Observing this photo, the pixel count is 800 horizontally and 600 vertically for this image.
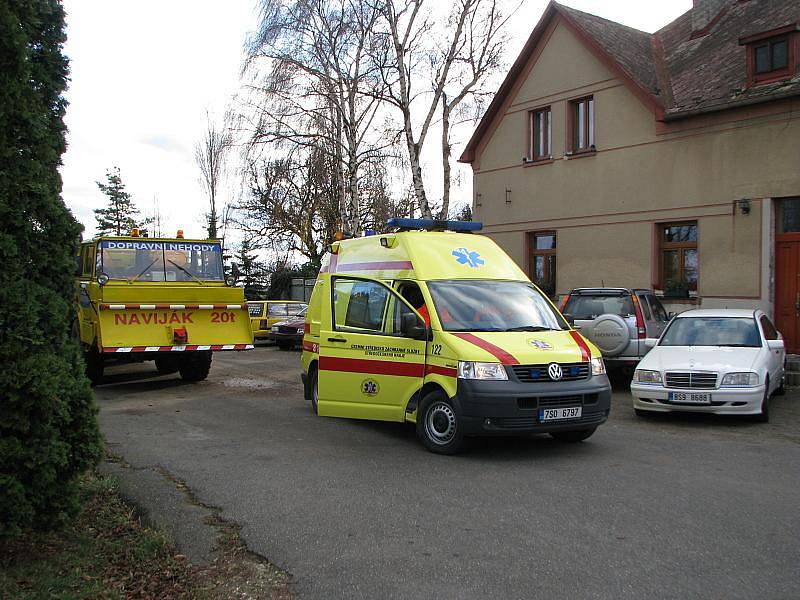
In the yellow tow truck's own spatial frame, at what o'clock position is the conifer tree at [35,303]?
The conifer tree is roughly at 12 o'clock from the yellow tow truck.

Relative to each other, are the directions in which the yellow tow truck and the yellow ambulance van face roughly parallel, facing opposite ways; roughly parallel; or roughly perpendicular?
roughly parallel

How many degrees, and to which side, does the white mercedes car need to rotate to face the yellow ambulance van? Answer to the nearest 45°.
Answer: approximately 45° to its right

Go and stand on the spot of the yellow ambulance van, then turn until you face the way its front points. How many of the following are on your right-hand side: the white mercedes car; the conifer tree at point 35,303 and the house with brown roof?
1

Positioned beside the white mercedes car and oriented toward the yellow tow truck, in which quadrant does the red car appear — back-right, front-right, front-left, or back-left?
front-right

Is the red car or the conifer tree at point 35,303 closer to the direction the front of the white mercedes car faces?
the conifer tree

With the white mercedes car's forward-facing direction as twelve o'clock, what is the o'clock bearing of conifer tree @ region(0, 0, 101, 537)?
The conifer tree is roughly at 1 o'clock from the white mercedes car.

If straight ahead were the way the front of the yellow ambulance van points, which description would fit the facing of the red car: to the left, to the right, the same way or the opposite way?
to the right

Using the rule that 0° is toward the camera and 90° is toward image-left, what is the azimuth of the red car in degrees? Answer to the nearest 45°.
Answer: approximately 45°

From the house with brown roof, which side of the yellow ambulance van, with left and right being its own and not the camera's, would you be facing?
left

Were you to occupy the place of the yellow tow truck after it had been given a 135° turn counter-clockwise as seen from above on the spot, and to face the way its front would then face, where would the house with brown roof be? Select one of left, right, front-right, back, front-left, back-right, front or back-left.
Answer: front-right

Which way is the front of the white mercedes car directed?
toward the camera

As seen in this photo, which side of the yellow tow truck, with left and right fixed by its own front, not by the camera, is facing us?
front

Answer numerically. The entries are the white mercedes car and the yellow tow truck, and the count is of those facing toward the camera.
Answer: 2

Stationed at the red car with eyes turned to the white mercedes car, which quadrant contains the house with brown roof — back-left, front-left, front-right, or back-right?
front-left
